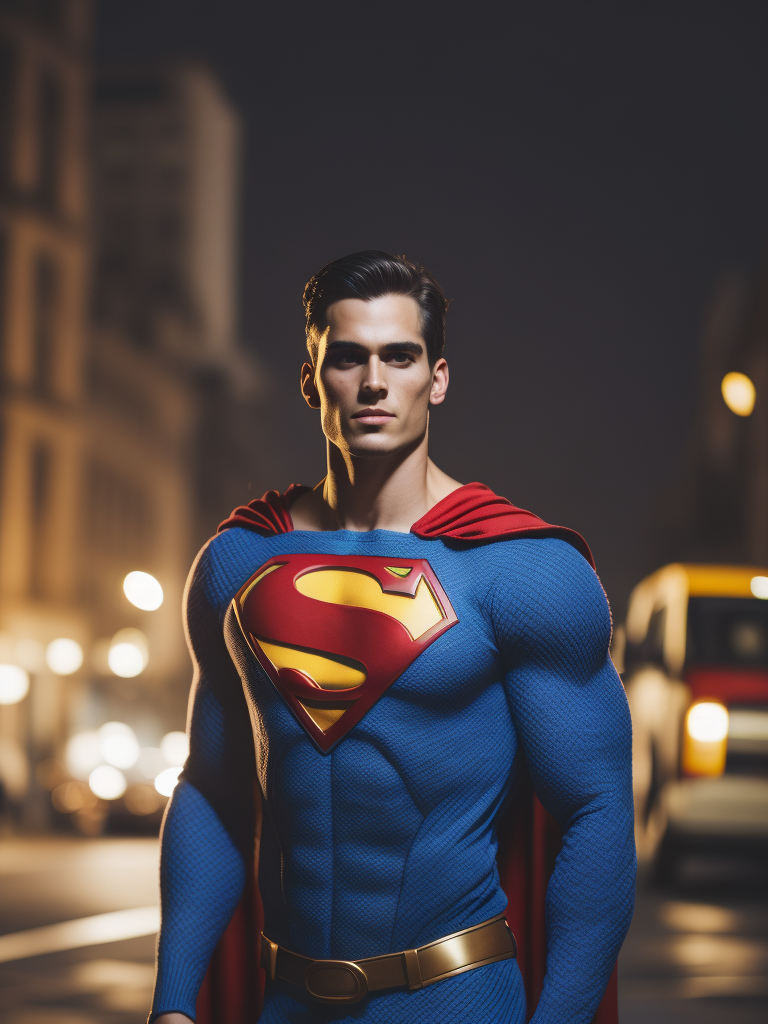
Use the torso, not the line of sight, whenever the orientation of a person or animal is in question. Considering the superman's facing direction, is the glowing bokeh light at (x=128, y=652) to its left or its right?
on its right

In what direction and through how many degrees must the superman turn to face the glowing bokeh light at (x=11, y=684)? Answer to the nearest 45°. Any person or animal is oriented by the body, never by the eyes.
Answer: approximately 135° to its right

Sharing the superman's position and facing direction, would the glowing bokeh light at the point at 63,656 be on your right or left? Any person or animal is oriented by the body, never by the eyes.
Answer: on your right

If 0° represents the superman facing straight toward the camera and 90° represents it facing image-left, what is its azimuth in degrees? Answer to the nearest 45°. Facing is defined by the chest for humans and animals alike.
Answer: approximately 45°
